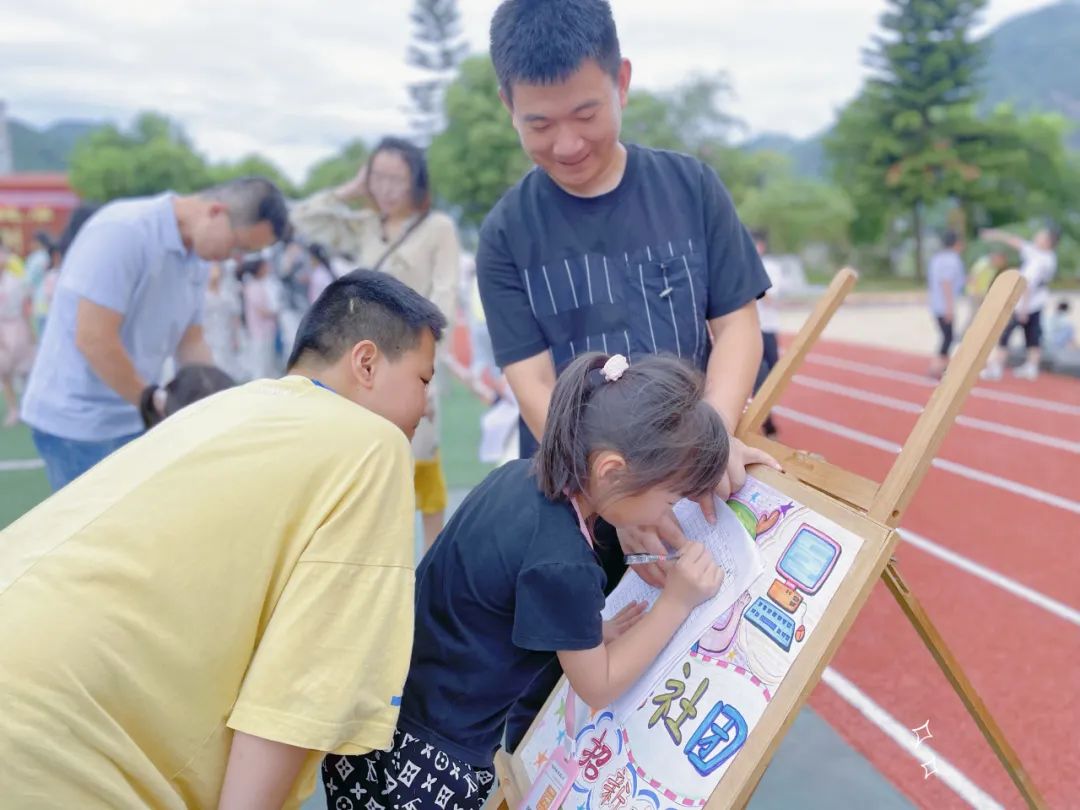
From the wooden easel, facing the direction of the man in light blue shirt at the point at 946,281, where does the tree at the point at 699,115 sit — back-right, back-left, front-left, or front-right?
front-left

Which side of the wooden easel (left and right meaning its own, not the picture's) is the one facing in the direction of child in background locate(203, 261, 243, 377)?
right

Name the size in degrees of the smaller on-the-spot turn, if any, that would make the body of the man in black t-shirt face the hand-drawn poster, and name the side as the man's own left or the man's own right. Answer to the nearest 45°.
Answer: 0° — they already face it

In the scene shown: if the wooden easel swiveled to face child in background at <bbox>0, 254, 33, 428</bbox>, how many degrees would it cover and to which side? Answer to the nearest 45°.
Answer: approximately 90° to its right

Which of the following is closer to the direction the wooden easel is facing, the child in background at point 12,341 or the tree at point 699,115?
the child in background

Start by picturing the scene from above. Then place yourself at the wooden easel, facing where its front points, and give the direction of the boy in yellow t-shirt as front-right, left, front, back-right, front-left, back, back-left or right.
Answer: front

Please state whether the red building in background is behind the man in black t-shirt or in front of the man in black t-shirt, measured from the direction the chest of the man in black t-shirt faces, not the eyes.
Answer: behind

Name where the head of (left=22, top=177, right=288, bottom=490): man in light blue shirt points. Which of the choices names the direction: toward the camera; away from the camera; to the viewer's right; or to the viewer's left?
to the viewer's right

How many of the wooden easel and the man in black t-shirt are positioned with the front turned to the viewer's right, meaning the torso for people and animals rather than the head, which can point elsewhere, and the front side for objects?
0

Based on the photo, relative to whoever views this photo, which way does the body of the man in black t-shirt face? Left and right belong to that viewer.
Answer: facing the viewer

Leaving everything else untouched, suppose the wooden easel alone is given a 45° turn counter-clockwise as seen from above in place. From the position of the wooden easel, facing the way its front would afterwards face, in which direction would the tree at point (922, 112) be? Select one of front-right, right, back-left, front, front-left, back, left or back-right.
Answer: back

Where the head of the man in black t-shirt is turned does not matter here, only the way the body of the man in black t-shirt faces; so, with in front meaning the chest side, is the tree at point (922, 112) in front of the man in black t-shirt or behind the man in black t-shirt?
behind

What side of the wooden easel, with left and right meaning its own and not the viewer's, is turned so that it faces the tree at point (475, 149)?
right

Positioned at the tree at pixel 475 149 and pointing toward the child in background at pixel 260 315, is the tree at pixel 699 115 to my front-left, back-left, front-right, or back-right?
back-left

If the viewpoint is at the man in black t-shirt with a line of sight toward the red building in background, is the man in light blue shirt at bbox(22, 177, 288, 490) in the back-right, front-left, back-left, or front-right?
front-left
